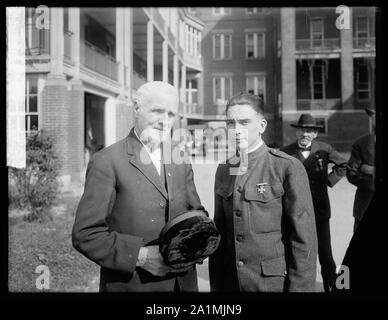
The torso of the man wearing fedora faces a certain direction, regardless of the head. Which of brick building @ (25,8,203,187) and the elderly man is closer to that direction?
the elderly man

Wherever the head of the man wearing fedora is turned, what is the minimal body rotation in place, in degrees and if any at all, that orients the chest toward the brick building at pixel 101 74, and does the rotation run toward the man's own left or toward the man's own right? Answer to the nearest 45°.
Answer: approximately 90° to the man's own right

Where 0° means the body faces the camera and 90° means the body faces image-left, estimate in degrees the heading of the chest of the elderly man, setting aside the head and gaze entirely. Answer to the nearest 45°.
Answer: approximately 315°

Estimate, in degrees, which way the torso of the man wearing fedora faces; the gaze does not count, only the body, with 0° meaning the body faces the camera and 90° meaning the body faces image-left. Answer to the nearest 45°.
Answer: approximately 0°
